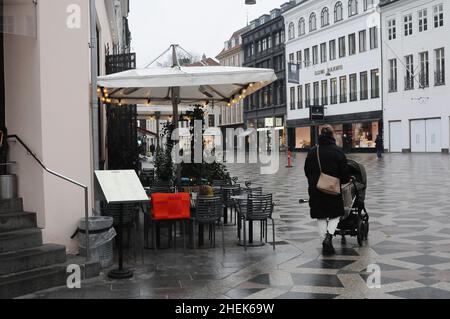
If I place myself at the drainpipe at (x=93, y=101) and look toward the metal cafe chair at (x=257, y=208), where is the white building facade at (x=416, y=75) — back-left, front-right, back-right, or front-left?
front-left

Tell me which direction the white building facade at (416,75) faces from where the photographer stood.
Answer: facing the viewer and to the left of the viewer

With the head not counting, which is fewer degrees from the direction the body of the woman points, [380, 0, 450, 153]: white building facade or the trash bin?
the white building facade

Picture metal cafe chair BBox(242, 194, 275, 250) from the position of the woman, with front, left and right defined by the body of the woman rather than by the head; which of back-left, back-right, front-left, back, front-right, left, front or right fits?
left

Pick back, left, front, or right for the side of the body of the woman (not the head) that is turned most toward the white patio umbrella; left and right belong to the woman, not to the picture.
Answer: left

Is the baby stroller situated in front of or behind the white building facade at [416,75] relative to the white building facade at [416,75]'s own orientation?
in front

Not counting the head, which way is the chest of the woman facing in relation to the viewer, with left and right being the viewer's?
facing away from the viewer
